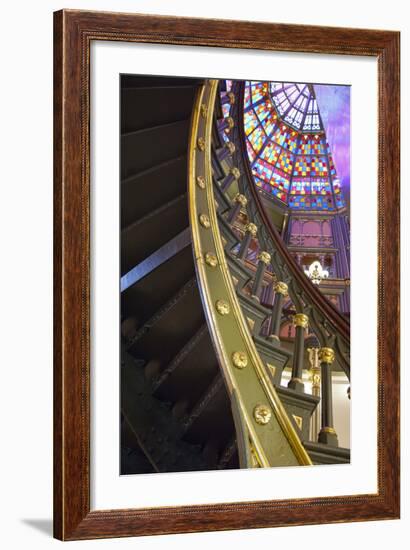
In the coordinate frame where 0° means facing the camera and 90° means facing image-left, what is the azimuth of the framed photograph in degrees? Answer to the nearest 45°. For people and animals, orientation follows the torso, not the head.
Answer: approximately 315°
